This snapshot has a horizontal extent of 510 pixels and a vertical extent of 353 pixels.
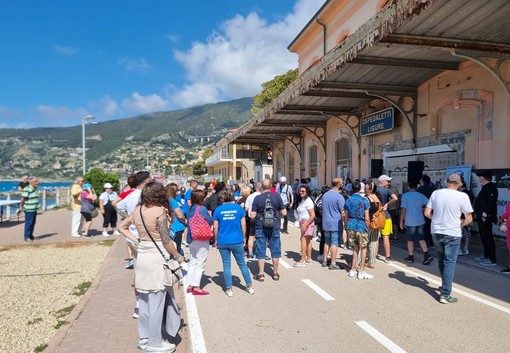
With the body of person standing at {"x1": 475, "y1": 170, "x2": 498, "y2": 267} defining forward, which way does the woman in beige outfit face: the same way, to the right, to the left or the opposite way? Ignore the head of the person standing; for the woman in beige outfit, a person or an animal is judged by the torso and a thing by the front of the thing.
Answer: to the right

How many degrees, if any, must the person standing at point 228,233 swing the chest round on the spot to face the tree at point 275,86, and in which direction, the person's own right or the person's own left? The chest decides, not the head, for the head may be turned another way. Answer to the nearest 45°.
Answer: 0° — they already face it

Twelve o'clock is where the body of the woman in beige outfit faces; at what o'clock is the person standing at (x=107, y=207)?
The person standing is roughly at 10 o'clock from the woman in beige outfit.

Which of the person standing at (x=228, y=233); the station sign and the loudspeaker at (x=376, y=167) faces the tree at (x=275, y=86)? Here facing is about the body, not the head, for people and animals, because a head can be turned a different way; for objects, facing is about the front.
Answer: the person standing

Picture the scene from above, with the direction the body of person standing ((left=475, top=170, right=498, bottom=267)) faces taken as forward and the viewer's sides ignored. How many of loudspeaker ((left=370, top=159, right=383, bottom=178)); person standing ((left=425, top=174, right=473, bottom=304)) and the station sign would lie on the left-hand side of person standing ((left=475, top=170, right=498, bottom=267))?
1

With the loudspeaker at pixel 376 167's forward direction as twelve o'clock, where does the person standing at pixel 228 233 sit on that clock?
The person standing is roughly at 11 o'clock from the loudspeaker.

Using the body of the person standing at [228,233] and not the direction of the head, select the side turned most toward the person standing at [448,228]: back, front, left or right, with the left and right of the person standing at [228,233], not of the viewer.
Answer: right

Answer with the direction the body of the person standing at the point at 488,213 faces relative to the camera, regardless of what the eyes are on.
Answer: to the viewer's left

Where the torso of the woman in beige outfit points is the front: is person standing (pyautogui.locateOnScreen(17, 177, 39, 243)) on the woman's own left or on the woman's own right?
on the woman's own left

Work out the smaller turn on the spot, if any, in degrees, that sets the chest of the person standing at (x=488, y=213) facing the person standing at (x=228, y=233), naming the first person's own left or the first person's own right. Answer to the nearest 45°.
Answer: approximately 45° to the first person's own left

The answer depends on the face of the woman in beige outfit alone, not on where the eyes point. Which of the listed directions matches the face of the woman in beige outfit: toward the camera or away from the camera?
away from the camera
